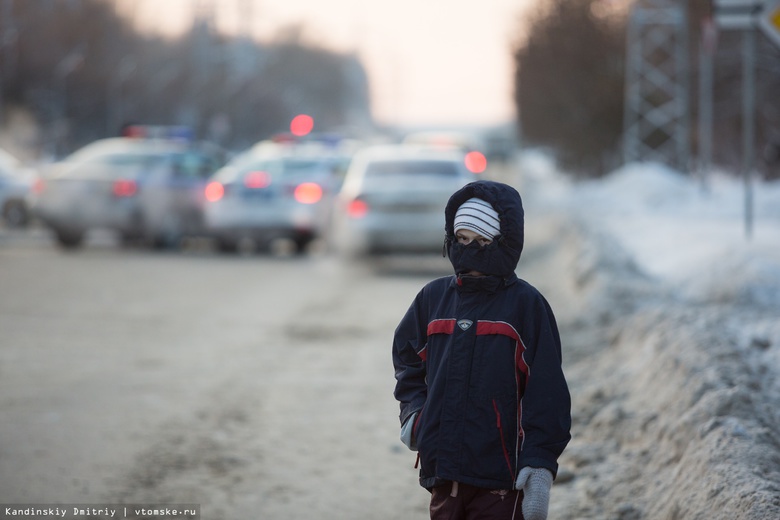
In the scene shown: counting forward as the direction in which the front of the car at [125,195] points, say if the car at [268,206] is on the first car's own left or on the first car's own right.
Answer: on the first car's own right

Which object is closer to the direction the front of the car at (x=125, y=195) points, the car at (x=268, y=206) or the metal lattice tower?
the metal lattice tower

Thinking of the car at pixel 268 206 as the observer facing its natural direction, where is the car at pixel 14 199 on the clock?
the car at pixel 14 199 is roughly at 9 o'clock from the car at pixel 268 206.

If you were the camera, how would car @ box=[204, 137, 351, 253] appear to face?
facing away from the viewer and to the right of the viewer

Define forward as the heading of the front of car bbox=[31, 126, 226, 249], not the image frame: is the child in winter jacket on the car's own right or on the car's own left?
on the car's own right

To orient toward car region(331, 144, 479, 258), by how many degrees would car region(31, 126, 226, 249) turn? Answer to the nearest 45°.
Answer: approximately 90° to its right

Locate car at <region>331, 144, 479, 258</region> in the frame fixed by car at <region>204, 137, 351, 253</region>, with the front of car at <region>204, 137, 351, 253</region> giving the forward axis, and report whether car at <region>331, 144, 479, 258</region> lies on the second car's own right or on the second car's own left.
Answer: on the second car's own right

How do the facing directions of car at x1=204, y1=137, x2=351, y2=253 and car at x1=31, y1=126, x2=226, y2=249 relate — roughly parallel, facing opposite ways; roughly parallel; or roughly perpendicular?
roughly parallel

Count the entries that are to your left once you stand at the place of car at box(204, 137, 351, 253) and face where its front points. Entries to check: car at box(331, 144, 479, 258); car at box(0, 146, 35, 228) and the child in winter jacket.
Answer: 1

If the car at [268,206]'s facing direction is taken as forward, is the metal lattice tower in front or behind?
in front

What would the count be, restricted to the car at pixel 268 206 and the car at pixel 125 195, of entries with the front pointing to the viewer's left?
0
